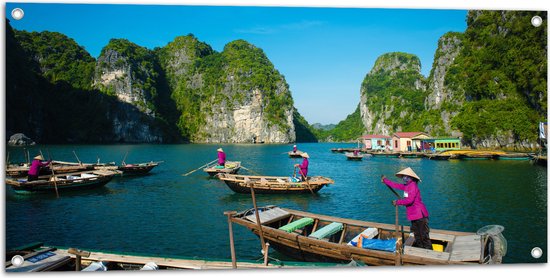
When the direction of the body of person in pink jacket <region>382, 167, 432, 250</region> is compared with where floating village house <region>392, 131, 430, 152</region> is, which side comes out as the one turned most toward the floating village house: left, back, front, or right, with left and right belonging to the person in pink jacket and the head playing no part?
right

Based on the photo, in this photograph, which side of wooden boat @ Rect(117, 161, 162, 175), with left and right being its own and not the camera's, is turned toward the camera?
right

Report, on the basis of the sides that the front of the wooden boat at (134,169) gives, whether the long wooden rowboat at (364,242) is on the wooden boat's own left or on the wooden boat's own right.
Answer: on the wooden boat's own right

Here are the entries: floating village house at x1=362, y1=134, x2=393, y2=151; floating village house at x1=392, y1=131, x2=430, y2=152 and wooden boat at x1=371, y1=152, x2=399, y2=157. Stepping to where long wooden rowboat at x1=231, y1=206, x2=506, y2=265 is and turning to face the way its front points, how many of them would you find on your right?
3

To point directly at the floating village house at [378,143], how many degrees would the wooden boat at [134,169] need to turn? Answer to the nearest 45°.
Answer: approximately 45° to its left

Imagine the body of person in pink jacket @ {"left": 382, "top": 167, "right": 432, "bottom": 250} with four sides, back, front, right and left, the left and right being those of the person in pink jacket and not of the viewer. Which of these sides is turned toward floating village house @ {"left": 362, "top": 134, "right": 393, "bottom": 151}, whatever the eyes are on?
right

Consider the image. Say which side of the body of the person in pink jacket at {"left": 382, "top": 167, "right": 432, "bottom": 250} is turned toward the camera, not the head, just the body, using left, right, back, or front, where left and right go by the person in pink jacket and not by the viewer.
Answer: left

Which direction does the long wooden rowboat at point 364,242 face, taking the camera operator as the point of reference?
facing to the left of the viewer

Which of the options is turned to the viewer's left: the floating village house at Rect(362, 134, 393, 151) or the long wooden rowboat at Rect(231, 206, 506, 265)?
the long wooden rowboat
